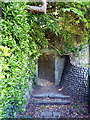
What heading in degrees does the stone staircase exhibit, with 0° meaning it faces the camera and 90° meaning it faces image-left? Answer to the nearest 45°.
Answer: approximately 0°

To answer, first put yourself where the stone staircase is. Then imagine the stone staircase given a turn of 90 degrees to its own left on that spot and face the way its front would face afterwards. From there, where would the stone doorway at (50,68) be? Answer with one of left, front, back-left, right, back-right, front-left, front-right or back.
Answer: left
